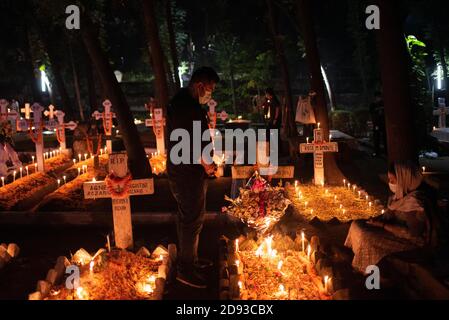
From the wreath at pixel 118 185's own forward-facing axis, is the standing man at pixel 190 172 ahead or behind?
ahead

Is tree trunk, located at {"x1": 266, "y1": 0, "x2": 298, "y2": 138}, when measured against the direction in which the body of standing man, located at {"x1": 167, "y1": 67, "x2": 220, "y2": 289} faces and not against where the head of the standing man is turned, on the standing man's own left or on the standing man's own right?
on the standing man's own left

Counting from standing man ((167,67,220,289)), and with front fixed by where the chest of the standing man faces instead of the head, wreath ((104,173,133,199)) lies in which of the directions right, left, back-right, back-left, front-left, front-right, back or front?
back-left

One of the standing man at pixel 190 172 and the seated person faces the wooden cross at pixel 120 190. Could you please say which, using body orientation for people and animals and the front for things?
the seated person

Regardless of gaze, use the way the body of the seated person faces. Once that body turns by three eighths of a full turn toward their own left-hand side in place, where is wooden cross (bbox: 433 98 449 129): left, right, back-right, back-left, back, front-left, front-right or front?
back-left

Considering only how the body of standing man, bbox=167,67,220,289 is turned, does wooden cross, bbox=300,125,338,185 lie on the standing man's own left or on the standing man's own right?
on the standing man's own left

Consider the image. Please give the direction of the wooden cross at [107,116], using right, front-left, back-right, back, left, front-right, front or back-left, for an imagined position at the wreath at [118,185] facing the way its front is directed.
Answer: back

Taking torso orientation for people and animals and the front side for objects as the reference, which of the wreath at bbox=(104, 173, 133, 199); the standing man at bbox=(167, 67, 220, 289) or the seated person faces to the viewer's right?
the standing man

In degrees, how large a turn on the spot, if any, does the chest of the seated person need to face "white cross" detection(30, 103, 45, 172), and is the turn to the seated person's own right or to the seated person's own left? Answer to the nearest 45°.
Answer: approximately 45° to the seated person's own right

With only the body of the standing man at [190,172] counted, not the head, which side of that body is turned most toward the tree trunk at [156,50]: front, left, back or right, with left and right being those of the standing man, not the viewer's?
left

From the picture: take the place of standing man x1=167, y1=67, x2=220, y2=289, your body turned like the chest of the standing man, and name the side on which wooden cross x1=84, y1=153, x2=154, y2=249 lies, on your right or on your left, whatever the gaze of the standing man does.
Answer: on your left

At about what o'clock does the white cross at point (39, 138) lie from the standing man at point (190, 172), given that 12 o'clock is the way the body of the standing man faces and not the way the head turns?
The white cross is roughly at 8 o'clock from the standing man.

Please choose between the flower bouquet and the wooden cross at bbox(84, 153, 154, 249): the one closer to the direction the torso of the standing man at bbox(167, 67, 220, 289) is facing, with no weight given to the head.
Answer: the flower bouquet

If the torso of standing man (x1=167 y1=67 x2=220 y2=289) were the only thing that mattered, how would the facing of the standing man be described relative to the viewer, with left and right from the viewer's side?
facing to the right of the viewer

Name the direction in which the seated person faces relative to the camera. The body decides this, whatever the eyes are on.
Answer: to the viewer's left

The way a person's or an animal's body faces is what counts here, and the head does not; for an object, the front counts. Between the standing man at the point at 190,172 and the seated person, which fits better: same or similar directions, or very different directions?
very different directions

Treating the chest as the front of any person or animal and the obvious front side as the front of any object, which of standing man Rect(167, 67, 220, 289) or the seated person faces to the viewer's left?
the seated person
